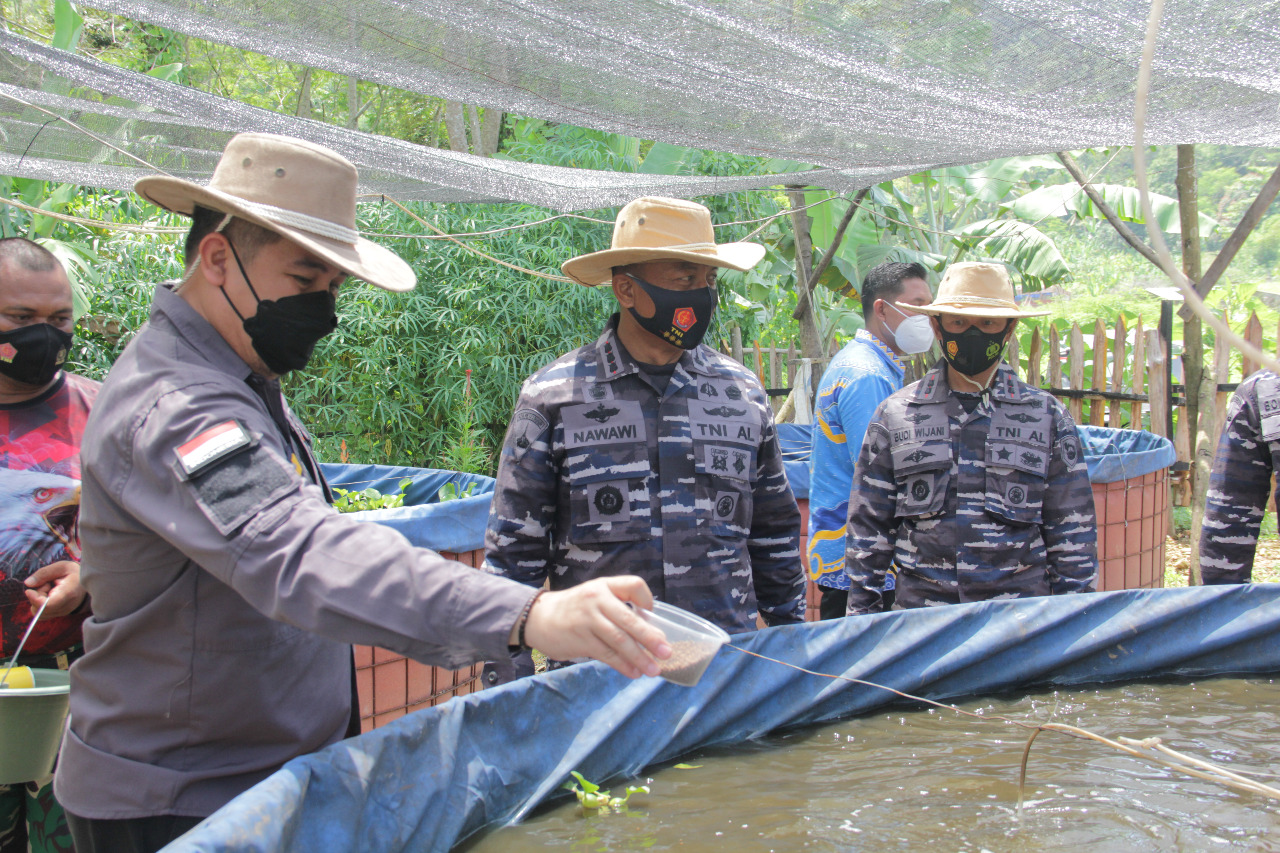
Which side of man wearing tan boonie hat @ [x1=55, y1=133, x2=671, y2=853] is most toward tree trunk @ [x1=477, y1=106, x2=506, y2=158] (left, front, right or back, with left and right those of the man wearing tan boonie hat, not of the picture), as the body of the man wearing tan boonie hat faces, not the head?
left

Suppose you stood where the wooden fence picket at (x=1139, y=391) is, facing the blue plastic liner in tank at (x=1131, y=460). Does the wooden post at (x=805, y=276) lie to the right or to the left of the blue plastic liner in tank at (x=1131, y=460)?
right

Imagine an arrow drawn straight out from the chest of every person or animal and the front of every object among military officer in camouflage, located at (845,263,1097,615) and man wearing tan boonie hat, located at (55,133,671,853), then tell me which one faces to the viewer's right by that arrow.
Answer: the man wearing tan boonie hat

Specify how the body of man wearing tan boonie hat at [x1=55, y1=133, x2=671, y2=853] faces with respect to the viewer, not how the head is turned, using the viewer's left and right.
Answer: facing to the right of the viewer

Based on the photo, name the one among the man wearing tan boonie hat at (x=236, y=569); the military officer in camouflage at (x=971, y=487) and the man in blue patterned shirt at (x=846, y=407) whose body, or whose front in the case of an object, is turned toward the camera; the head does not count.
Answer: the military officer in camouflage

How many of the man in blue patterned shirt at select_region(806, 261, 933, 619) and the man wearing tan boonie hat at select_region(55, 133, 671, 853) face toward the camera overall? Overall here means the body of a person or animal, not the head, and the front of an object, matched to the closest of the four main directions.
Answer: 0

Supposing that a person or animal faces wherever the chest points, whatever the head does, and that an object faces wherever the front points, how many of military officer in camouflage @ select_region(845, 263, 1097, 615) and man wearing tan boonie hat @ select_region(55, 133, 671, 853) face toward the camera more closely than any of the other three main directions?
1

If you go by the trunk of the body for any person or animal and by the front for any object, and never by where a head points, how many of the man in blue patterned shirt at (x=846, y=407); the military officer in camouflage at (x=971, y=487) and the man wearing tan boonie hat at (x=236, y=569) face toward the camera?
1

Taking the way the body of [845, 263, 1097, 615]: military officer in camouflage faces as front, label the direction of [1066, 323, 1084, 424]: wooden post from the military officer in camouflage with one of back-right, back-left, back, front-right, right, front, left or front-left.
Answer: back
